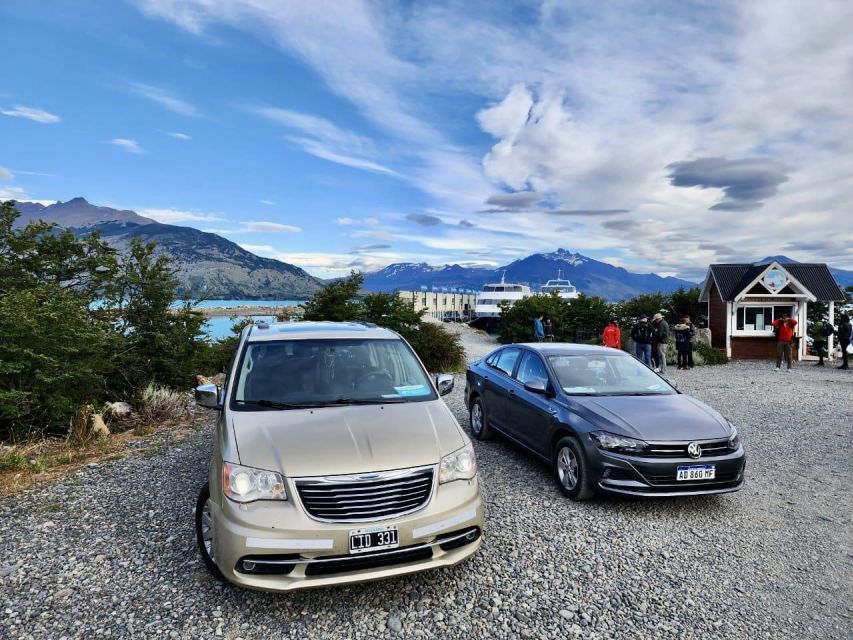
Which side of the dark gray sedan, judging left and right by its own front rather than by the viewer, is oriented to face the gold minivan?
right

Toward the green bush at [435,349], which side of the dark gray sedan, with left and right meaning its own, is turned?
back

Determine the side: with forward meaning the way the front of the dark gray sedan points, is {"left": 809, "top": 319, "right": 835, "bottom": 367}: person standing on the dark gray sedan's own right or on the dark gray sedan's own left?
on the dark gray sedan's own left

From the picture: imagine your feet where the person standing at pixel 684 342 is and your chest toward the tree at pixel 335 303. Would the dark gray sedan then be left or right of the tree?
left

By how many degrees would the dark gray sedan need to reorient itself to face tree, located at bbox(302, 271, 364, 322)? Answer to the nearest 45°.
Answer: approximately 180°

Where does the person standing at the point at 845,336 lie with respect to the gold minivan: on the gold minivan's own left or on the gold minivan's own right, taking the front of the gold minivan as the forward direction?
on the gold minivan's own left

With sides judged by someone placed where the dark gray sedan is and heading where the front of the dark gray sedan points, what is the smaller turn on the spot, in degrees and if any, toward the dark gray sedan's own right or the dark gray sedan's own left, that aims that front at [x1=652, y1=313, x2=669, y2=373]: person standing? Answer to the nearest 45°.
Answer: approximately 135° to the dark gray sedan's own left

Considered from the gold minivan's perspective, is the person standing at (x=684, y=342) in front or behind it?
behind

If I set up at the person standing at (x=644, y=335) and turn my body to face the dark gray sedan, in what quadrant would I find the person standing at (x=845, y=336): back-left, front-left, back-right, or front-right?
back-left

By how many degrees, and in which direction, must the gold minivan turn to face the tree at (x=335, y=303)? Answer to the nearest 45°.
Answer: approximately 180°
